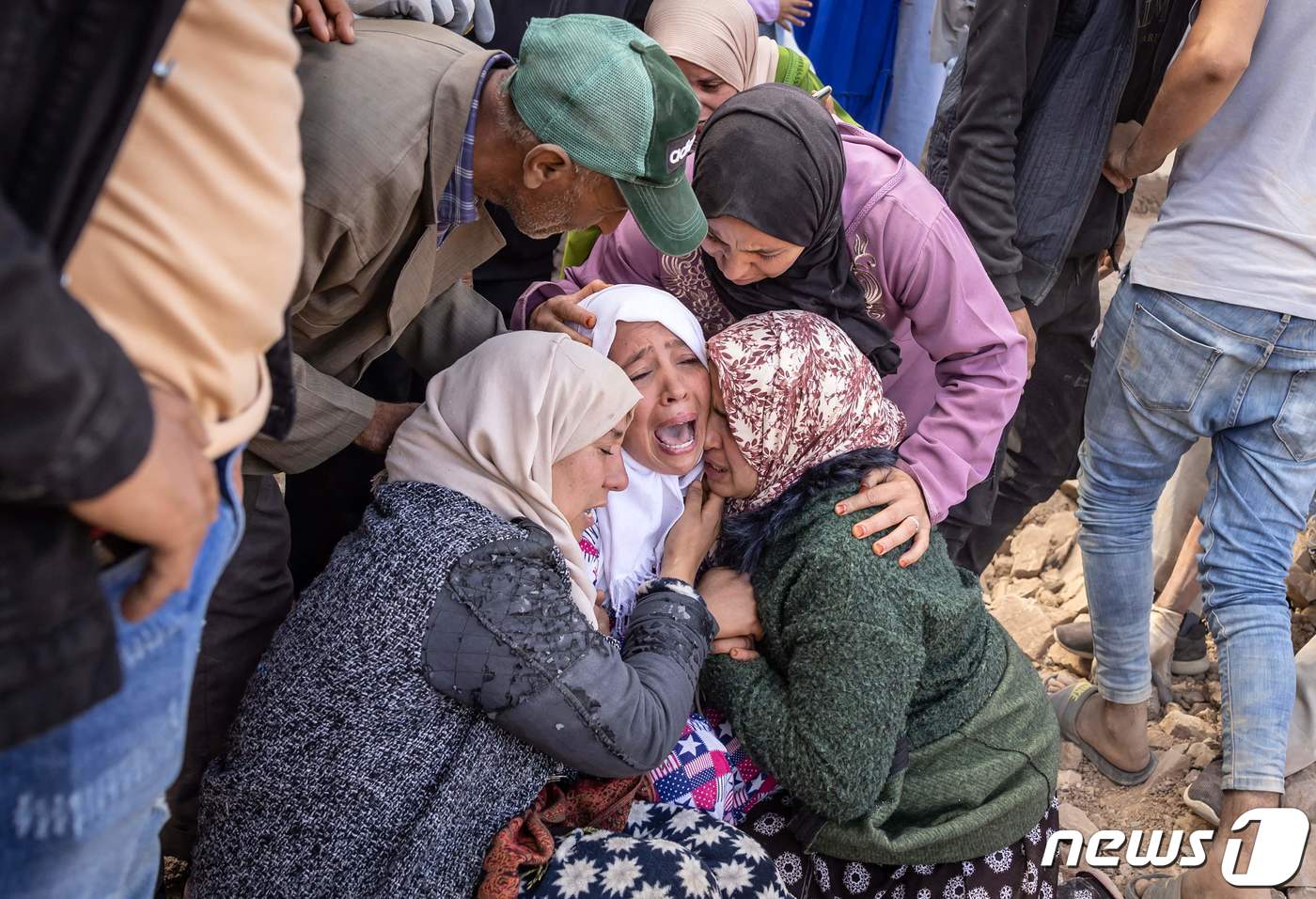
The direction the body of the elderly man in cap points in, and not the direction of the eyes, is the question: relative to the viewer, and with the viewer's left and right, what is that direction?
facing to the right of the viewer

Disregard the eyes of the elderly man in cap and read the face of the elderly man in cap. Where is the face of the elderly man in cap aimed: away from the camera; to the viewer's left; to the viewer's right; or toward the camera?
to the viewer's right
